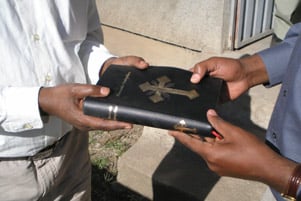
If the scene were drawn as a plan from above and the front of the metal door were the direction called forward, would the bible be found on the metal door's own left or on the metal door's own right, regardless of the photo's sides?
on the metal door's own right
